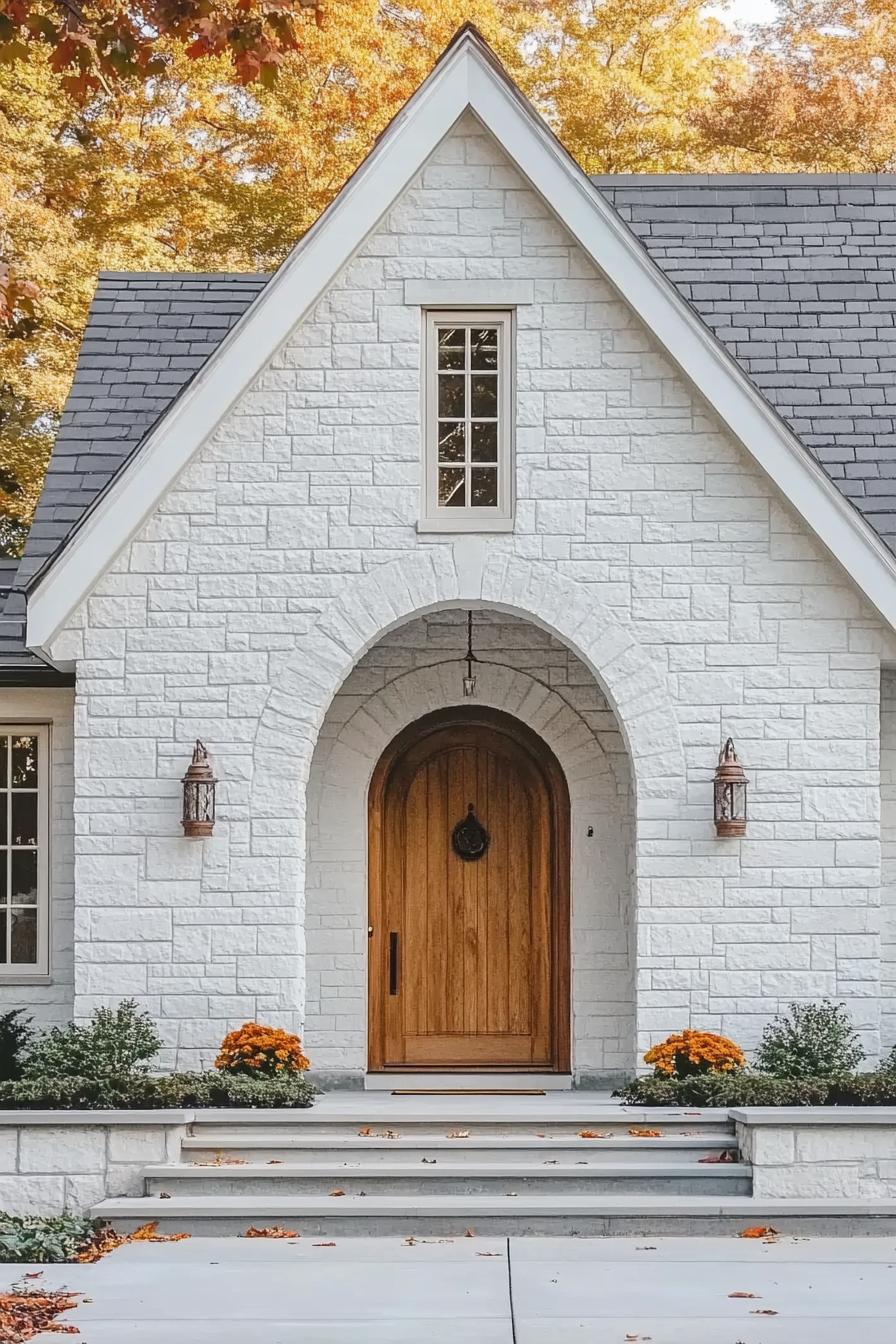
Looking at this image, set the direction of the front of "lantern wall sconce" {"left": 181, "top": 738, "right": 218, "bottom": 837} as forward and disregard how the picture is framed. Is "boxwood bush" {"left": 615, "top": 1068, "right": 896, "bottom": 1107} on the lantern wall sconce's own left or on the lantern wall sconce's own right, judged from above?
on the lantern wall sconce's own left

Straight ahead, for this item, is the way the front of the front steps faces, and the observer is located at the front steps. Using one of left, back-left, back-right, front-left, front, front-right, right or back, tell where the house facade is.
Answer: back

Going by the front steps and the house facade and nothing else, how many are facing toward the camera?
2

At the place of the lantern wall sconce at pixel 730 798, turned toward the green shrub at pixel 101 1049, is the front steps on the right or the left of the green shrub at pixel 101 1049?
left

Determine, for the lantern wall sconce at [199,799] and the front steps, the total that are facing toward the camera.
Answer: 2

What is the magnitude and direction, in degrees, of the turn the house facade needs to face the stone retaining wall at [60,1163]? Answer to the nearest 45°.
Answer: approximately 45° to its right

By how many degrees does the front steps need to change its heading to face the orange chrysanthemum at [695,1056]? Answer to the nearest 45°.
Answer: approximately 135° to its left
